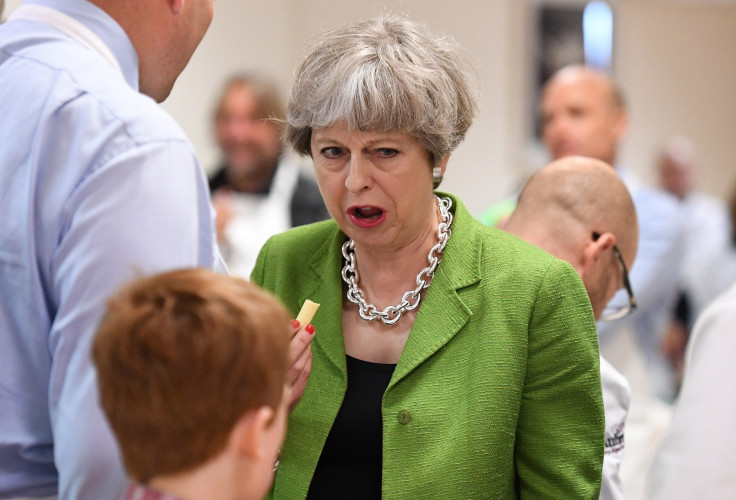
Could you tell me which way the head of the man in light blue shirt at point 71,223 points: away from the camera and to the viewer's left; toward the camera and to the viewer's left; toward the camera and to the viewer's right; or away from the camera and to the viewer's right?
away from the camera and to the viewer's right

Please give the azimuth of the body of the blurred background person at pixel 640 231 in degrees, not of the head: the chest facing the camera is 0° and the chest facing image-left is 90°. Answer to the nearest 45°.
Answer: approximately 45°

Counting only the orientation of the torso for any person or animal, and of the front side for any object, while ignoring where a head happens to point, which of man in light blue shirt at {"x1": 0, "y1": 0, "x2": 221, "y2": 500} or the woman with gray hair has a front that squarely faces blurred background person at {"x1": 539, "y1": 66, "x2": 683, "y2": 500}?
the man in light blue shirt

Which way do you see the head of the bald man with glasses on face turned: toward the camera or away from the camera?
away from the camera

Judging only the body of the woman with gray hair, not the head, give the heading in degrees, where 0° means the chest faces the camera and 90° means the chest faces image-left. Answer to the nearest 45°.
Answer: approximately 45°
